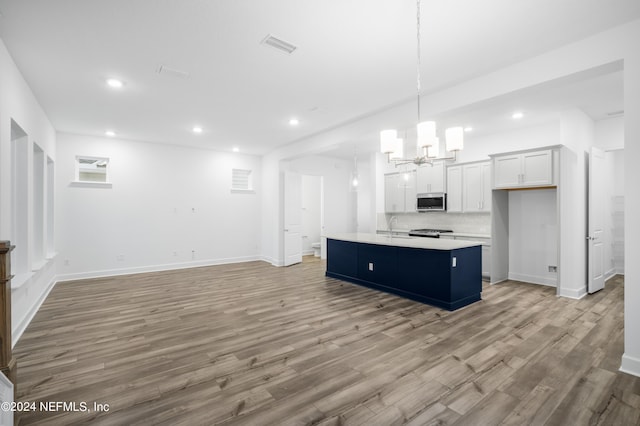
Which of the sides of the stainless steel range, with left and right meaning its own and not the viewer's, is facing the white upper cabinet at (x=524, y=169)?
left

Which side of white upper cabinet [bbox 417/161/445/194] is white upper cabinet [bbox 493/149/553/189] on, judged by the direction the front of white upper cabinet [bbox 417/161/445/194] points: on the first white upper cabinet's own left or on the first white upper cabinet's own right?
on the first white upper cabinet's own left

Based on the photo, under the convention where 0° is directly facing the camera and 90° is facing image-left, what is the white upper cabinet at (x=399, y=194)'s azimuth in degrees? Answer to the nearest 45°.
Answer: approximately 45°

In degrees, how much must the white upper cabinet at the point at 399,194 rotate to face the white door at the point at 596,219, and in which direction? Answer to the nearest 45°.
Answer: approximately 90° to its left

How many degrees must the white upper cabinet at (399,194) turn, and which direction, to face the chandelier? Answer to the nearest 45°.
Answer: approximately 45° to its left

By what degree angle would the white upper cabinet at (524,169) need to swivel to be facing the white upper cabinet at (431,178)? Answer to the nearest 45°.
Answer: approximately 90° to its right

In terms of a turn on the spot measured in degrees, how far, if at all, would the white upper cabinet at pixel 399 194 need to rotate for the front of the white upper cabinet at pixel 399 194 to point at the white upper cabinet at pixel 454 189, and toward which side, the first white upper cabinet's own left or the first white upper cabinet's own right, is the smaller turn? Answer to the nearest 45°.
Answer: approximately 90° to the first white upper cabinet's own left

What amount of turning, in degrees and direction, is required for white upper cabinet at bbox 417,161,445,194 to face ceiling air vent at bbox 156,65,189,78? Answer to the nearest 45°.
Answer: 0° — it already faces it

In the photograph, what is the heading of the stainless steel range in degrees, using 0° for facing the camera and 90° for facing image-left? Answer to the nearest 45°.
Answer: approximately 45°

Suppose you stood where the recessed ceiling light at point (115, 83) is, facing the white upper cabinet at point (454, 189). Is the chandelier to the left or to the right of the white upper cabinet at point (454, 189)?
right
